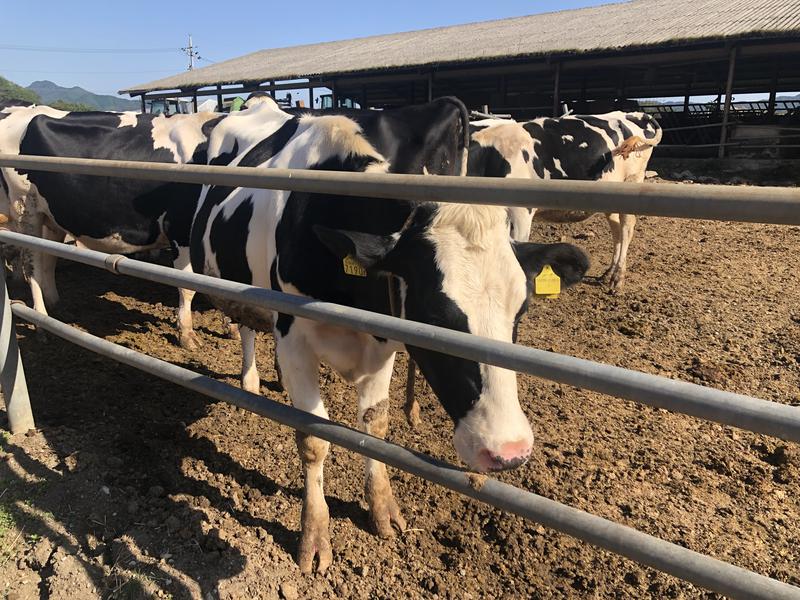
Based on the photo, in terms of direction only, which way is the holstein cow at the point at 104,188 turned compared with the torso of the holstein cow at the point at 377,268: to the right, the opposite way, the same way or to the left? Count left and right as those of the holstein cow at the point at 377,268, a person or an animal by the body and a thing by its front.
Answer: to the left

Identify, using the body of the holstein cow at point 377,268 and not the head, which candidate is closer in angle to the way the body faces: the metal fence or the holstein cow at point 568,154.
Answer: the metal fence

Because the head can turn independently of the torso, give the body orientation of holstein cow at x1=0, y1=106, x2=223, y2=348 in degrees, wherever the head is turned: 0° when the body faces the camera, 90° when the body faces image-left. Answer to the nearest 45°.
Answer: approximately 270°

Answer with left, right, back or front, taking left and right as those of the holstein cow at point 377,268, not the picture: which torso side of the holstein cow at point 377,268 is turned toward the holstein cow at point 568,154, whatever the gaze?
left

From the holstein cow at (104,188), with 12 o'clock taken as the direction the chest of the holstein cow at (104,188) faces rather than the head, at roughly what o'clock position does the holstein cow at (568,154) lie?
the holstein cow at (568,154) is roughly at 12 o'clock from the holstein cow at (104,188).

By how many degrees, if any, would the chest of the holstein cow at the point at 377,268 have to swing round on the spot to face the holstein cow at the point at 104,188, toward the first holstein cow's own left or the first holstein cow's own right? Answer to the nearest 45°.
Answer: approximately 180°

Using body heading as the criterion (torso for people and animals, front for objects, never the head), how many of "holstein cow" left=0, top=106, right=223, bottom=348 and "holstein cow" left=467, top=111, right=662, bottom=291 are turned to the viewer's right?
1

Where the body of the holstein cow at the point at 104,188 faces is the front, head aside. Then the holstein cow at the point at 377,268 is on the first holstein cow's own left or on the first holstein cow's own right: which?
on the first holstein cow's own right

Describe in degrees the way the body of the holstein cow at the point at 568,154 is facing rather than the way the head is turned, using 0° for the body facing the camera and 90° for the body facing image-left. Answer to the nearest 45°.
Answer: approximately 90°

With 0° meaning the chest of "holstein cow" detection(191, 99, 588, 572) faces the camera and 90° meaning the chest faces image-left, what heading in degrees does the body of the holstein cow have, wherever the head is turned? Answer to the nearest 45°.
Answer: approximately 315°
